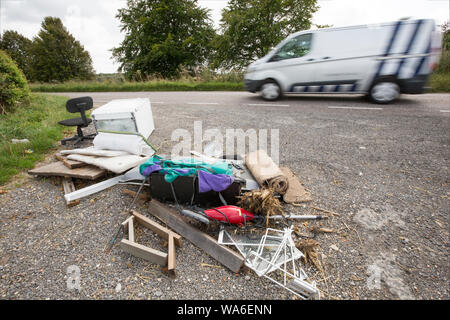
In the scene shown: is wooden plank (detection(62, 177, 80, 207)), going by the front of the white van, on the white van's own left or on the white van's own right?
on the white van's own left

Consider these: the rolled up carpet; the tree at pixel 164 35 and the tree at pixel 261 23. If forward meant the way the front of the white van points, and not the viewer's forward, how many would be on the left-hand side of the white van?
1

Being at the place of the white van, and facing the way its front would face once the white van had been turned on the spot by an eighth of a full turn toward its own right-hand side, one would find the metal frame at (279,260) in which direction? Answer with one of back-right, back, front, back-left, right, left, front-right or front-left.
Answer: back-left

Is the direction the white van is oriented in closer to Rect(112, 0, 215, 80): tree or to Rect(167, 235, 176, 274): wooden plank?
the tree

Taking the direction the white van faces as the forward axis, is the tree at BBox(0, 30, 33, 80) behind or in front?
in front

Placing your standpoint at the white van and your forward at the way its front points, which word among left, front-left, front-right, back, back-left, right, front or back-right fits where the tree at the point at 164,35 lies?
front-right

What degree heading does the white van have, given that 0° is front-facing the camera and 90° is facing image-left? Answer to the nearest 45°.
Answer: approximately 90°

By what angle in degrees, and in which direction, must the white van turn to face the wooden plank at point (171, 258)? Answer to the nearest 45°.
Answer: approximately 90° to its left

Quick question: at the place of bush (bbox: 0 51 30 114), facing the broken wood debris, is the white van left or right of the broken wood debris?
left

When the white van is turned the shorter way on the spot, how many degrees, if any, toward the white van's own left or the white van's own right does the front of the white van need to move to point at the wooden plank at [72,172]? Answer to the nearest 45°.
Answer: approximately 45° to the white van's own left

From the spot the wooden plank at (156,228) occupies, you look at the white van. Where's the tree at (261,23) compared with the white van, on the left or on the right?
left

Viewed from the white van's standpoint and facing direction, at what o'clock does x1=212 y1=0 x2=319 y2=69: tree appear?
The tree is roughly at 2 o'clock from the white van.

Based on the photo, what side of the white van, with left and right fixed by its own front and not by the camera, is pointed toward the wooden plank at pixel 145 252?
left

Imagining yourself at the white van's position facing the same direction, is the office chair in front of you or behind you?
in front

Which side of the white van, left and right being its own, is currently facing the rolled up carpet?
left

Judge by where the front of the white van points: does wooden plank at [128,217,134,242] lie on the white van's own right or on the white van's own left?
on the white van's own left

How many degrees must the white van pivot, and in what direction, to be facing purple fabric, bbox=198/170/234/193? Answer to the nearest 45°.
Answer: approximately 90° to its left
